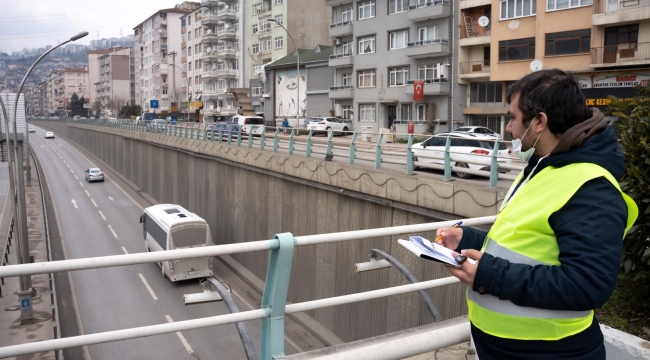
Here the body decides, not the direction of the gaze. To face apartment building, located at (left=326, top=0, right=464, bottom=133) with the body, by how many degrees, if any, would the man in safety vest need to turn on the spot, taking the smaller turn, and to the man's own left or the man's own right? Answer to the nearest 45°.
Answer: approximately 90° to the man's own right

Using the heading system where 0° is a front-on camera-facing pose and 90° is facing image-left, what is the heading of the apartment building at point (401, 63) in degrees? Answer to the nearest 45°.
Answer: approximately 45°

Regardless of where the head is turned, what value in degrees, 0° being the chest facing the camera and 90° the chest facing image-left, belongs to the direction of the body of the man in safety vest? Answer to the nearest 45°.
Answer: approximately 90°

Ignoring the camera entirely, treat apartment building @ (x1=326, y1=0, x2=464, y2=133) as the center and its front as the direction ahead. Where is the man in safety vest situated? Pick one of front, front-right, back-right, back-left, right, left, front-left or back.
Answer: front-left

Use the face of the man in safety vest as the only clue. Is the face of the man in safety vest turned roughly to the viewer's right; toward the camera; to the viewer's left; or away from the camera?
to the viewer's left

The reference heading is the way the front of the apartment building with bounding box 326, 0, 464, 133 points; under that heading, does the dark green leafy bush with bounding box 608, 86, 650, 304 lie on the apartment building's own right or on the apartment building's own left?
on the apartment building's own left

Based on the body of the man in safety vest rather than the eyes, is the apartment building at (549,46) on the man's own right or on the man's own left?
on the man's own right

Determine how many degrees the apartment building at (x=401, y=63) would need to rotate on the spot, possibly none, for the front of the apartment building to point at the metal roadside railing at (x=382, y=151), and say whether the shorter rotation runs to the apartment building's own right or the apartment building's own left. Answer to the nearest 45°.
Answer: approximately 45° to the apartment building's own left

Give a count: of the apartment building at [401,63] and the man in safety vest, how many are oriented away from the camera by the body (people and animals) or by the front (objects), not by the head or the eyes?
0
